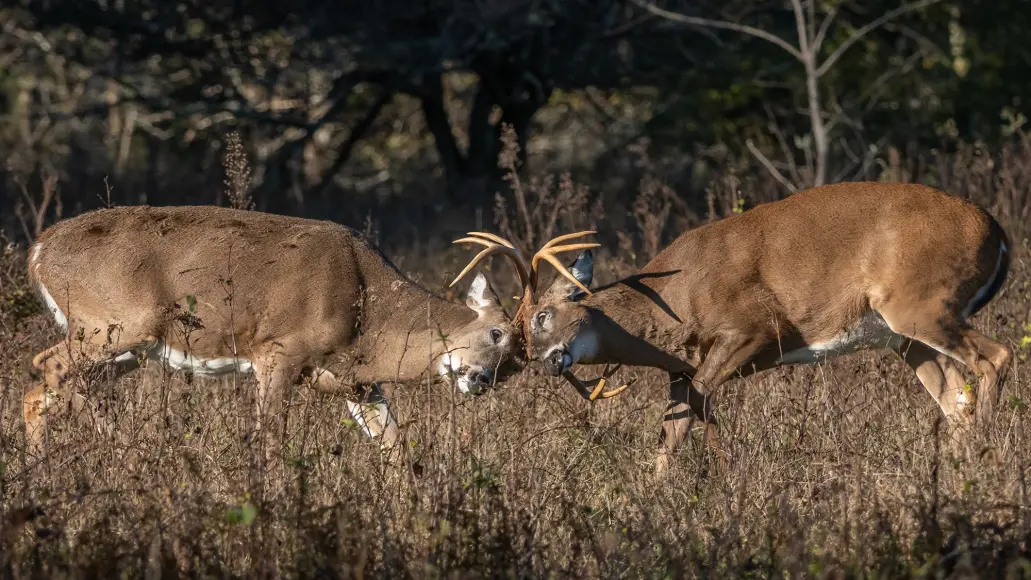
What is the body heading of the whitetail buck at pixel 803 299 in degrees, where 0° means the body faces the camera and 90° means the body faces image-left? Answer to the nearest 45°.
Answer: approximately 90°

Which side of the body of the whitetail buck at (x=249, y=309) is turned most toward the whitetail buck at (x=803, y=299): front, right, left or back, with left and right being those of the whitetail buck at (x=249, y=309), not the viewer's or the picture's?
front

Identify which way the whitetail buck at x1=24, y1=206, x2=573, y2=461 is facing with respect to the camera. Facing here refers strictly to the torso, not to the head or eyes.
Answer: to the viewer's right

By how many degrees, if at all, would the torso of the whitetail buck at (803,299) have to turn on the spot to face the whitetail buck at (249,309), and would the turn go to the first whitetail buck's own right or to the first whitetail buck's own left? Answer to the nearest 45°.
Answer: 0° — it already faces it

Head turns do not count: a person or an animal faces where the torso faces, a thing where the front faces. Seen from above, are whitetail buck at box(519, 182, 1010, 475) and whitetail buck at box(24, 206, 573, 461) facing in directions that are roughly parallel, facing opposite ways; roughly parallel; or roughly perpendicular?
roughly parallel, facing opposite ways

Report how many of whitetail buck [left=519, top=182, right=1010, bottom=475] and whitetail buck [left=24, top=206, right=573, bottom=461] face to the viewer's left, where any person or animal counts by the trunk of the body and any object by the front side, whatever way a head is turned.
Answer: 1
